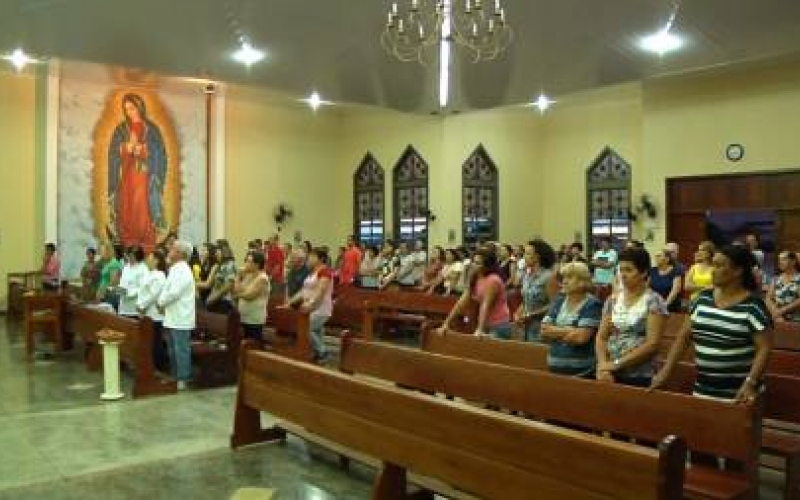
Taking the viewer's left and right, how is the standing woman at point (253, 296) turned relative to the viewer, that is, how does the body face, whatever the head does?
facing to the left of the viewer

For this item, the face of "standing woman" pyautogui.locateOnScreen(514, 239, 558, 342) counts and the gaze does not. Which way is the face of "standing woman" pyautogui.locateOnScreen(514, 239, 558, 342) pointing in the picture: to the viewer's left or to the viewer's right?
to the viewer's left

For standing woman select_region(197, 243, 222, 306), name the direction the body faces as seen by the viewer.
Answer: to the viewer's left

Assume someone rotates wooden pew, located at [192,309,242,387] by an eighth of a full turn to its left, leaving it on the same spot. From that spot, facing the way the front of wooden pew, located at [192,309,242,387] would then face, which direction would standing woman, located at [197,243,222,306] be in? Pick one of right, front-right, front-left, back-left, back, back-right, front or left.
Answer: back

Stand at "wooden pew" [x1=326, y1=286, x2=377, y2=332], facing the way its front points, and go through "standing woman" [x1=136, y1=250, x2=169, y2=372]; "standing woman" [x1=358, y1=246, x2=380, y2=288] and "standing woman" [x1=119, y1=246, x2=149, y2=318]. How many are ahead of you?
2

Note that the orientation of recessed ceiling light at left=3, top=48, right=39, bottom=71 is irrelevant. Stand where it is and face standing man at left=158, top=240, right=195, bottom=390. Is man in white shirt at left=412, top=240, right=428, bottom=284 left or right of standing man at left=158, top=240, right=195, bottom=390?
left

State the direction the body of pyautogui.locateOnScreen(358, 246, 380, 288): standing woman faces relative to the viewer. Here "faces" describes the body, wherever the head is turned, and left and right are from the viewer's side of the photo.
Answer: facing the viewer and to the left of the viewer

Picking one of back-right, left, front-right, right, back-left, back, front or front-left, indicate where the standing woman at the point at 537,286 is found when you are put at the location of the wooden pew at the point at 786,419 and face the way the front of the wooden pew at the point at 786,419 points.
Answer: right

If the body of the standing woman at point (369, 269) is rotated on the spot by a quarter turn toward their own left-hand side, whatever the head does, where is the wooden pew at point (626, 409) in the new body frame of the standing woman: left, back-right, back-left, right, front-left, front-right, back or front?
front-right

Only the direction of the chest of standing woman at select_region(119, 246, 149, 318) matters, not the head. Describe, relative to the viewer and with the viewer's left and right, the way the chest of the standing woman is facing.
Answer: facing to the left of the viewer

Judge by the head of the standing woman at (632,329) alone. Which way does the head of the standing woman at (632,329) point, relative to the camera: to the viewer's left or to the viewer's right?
to the viewer's left

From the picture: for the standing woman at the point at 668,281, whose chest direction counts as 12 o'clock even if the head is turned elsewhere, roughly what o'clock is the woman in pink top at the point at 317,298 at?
The woman in pink top is roughly at 1 o'clock from the standing woman.

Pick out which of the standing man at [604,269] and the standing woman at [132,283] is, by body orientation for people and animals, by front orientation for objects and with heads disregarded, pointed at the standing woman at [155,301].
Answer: the standing man
